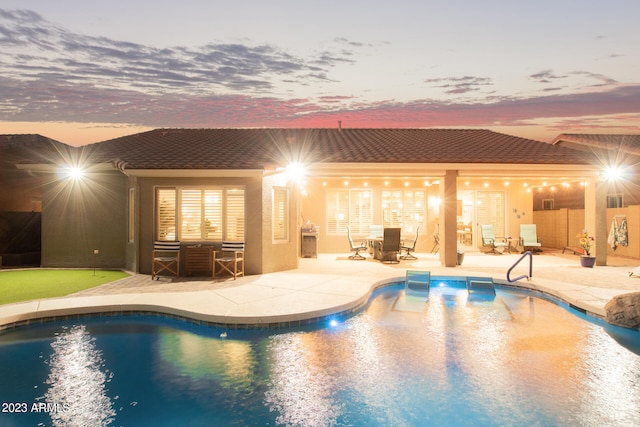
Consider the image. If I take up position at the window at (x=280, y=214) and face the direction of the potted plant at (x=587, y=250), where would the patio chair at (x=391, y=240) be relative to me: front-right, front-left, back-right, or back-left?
front-left

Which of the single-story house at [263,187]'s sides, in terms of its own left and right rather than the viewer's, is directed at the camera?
back

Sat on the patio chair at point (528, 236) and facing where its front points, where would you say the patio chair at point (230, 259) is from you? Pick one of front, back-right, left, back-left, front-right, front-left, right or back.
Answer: right

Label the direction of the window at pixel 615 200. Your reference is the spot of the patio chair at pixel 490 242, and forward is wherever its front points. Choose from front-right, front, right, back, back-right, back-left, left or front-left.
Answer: left

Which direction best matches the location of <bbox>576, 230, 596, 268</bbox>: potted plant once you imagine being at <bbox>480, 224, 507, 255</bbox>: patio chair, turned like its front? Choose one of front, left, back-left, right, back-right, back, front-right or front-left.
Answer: front

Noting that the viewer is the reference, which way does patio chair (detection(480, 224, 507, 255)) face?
facing the viewer and to the right of the viewer

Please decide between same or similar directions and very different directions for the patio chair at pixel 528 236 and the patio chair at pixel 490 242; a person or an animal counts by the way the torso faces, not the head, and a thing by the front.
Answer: same or similar directions

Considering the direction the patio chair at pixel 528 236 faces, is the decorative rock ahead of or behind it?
ahead

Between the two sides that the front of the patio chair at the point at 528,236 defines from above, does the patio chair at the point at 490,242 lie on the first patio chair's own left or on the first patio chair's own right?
on the first patio chair's own right

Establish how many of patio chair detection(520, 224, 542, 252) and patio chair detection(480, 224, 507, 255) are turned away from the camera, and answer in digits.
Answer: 0

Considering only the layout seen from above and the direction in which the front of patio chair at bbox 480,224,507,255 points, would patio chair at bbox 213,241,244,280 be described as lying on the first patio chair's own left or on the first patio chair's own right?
on the first patio chair's own right

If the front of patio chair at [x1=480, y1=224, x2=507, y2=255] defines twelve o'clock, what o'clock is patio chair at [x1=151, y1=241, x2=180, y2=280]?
patio chair at [x1=151, y1=241, x2=180, y2=280] is roughly at 3 o'clock from patio chair at [x1=480, y1=224, x2=507, y2=255].

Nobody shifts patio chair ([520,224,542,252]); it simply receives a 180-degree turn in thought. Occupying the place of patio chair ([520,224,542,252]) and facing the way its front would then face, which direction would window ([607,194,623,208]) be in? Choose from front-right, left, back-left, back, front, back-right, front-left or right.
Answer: right
